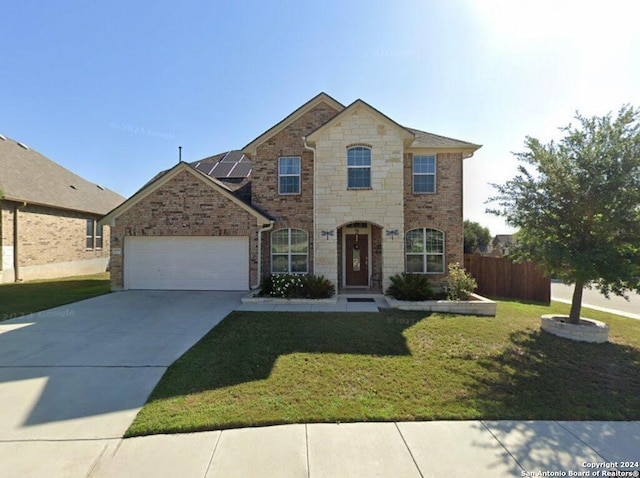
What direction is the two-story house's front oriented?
toward the camera

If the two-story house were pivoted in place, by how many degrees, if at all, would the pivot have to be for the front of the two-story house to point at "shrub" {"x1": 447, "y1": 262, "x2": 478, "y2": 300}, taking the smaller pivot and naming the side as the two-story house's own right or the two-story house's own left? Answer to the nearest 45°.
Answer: approximately 45° to the two-story house's own left

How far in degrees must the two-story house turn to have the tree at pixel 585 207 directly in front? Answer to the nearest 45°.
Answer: approximately 45° to its left

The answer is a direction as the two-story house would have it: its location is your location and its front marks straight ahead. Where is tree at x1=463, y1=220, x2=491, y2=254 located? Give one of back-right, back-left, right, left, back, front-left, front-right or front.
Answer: back-left

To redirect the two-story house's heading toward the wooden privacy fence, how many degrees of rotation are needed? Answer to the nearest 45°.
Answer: approximately 90° to its left

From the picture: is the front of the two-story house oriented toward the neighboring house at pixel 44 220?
no
